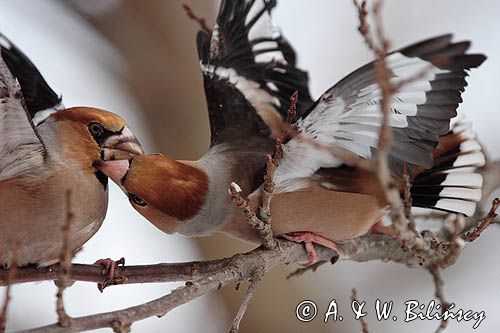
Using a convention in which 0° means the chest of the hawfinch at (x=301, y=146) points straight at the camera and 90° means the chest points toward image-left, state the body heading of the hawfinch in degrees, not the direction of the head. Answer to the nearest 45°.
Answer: approximately 90°

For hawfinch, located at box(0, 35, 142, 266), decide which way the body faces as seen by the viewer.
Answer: to the viewer's right

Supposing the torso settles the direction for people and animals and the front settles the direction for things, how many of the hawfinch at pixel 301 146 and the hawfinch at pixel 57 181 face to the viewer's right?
1

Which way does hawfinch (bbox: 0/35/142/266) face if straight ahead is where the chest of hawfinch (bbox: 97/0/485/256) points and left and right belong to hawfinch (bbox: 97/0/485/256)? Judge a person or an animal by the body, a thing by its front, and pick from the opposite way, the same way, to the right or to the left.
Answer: the opposite way
